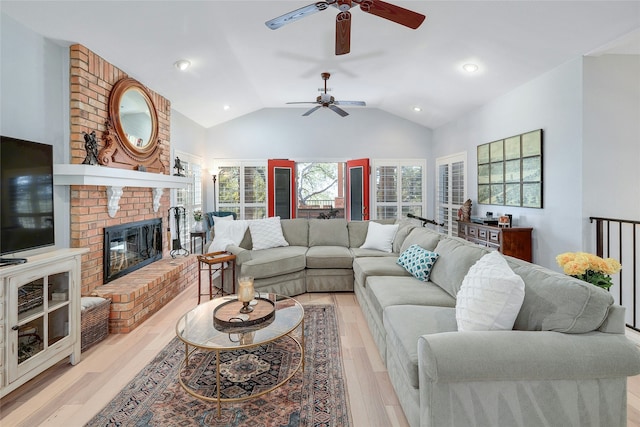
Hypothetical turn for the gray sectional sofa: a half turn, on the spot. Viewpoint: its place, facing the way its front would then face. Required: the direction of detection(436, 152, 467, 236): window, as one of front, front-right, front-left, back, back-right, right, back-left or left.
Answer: front-left

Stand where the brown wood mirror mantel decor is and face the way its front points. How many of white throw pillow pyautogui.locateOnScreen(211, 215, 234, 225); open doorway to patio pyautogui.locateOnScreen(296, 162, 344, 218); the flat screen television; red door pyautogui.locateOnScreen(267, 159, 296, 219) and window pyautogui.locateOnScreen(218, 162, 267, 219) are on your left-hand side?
4

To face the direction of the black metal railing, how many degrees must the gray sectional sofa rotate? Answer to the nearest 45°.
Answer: approximately 180°

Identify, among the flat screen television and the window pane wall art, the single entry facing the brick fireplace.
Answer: the window pane wall art

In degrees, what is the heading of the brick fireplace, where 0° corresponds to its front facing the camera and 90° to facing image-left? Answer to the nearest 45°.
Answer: approximately 315°

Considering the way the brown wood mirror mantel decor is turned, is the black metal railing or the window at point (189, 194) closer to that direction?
the black metal railing

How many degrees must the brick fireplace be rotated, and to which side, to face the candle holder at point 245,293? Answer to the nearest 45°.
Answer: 0° — it already faces it

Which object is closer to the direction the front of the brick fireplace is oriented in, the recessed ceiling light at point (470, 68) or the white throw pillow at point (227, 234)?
the recessed ceiling light

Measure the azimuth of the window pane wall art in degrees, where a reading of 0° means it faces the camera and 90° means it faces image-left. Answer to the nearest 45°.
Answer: approximately 45°

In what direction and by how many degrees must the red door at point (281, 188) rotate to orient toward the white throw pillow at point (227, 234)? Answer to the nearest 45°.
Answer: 0° — it already faces it

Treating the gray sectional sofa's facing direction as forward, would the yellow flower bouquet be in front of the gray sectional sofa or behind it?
behind

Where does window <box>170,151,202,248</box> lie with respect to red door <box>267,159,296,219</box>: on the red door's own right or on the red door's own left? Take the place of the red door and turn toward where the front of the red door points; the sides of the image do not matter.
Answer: on the red door's own right
